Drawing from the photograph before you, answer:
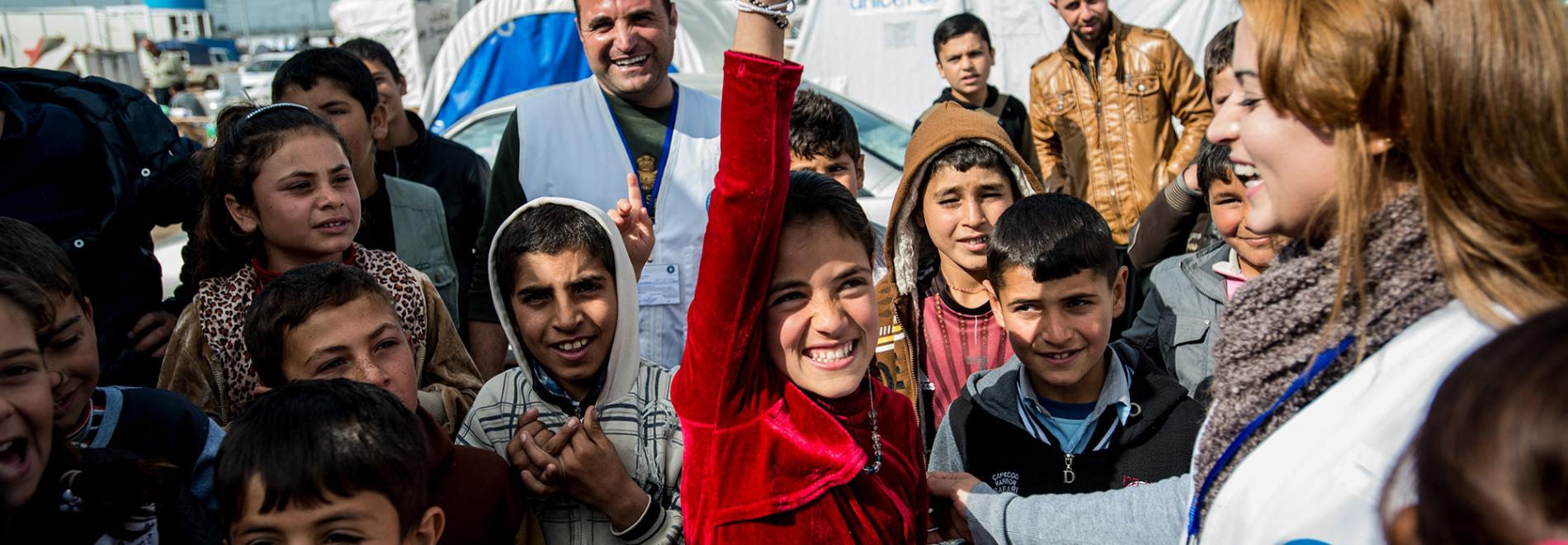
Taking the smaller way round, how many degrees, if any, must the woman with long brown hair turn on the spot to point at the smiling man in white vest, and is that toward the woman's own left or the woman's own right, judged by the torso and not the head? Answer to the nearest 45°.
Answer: approximately 45° to the woman's own right

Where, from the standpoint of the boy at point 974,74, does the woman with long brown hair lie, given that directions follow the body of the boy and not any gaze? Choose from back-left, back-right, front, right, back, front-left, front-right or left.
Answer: front

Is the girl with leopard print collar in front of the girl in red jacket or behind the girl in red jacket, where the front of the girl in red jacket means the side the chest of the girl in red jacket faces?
behind

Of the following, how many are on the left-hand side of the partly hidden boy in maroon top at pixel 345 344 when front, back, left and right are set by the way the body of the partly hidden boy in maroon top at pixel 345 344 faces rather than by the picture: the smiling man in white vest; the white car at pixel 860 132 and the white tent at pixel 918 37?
3

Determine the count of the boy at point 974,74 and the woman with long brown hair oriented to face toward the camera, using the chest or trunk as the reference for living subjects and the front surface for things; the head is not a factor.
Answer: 1

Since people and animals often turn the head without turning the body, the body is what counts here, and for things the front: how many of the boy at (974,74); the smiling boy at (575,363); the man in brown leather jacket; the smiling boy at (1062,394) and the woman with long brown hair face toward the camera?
4

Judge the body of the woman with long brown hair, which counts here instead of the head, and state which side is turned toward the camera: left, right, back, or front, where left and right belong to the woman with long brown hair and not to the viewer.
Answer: left

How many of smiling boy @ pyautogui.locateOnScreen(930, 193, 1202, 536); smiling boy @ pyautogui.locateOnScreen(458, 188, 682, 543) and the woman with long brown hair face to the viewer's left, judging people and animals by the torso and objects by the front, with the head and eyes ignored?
1

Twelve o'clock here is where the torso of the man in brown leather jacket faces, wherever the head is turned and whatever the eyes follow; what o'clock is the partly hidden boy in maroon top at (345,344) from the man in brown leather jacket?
The partly hidden boy in maroon top is roughly at 1 o'clock from the man in brown leather jacket.

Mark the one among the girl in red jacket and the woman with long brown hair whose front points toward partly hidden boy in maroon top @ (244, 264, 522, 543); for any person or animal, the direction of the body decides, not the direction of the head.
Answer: the woman with long brown hair

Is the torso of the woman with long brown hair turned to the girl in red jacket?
yes

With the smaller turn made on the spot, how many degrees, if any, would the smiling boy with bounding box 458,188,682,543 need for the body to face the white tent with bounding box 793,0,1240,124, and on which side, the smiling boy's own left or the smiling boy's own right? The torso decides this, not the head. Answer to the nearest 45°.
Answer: approximately 135° to the smiling boy's own left

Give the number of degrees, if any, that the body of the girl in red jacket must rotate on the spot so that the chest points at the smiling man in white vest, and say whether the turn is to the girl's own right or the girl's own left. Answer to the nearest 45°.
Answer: approximately 135° to the girl's own left

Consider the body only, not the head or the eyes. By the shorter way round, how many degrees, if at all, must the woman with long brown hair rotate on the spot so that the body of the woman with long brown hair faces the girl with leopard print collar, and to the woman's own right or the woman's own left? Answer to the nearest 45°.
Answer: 0° — they already face them
